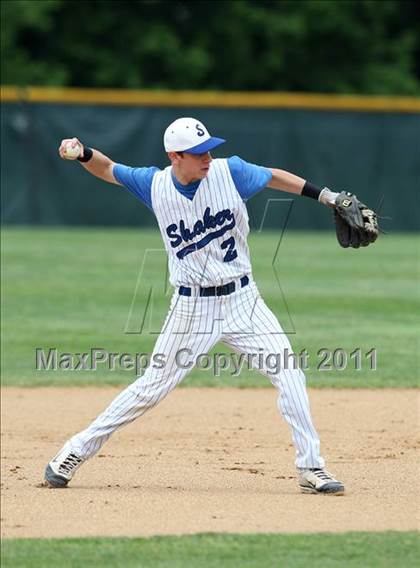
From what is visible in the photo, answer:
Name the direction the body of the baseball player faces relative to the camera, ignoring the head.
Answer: toward the camera
